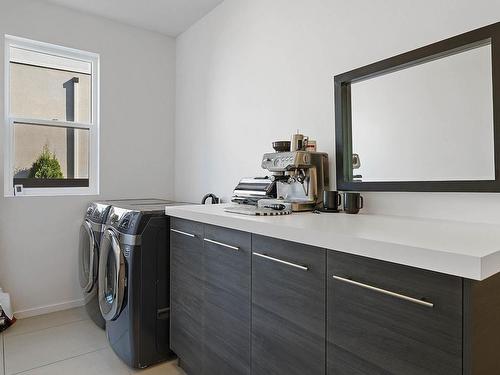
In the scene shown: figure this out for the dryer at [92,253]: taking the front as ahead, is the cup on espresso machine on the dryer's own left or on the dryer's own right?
on the dryer's own left

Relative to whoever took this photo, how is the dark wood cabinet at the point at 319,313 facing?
facing the viewer and to the left of the viewer

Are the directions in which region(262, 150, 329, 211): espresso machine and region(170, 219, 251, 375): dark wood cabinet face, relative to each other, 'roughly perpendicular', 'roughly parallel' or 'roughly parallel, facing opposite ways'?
roughly parallel

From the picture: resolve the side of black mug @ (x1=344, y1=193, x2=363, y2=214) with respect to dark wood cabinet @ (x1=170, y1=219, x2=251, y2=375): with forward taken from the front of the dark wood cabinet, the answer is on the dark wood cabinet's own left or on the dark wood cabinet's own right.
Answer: on the dark wood cabinet's own left

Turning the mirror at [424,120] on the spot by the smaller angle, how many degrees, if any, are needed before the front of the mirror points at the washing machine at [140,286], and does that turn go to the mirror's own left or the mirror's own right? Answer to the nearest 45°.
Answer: approximately 45° to the mirror's own right

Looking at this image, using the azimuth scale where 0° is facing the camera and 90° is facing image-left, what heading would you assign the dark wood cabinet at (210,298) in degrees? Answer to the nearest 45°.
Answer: approximately 45°

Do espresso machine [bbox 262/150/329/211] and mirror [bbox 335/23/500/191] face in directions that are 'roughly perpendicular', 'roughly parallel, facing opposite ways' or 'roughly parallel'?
roughly parallel

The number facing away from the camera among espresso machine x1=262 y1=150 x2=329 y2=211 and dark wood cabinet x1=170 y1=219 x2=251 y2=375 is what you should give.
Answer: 0

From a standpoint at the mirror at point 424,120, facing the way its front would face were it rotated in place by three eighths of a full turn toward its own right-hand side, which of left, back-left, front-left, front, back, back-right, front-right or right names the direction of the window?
left

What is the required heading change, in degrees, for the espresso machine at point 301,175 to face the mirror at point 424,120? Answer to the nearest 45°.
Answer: approximately 90° to its left
